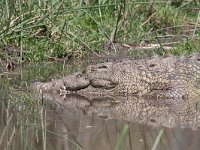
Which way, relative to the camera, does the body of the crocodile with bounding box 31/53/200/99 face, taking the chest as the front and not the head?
to the viewer's left
